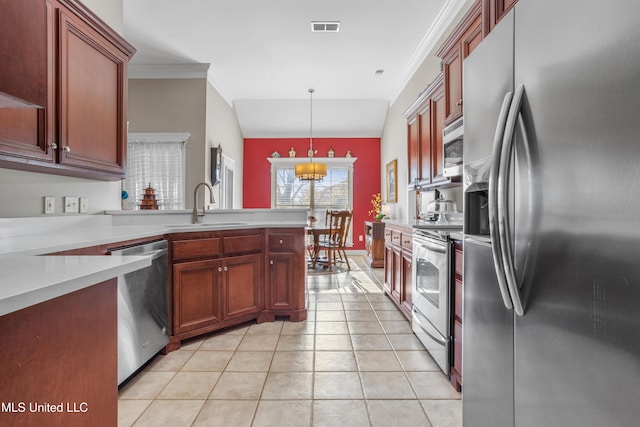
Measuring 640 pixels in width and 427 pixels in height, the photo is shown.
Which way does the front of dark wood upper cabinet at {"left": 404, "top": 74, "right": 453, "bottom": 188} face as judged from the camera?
facing to the left of the viewer

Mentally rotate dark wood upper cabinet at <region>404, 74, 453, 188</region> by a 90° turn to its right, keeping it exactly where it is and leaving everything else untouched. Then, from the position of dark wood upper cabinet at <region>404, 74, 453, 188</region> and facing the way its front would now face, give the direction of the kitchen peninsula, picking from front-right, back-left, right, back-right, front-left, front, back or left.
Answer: back-left

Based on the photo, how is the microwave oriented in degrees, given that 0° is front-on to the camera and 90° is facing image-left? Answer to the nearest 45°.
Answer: approximately 90°

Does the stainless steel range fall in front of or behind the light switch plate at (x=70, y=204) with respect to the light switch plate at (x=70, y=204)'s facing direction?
in front

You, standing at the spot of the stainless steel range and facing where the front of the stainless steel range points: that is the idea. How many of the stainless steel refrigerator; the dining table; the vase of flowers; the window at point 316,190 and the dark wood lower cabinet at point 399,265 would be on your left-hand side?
1

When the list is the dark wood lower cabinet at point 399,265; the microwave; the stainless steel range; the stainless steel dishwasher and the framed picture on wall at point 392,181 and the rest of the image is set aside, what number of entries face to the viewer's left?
4

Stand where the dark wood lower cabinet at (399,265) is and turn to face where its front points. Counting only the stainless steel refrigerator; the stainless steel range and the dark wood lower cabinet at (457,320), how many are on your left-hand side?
3

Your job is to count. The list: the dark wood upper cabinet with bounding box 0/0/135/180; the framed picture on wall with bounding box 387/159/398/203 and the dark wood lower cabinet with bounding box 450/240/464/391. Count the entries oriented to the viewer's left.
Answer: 2

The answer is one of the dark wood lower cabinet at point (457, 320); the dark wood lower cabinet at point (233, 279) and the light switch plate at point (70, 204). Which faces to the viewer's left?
the dark wood lower cabinet at point (457, 320)

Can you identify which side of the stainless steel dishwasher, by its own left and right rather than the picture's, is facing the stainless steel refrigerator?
front

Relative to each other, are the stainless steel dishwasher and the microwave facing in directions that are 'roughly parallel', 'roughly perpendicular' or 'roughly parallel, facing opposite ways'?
roughly parallel, facing opposite ways

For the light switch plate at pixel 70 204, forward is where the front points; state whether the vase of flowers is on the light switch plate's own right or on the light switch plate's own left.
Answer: on the light switch plate's own left

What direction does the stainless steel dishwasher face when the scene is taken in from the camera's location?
facing the viewer and to the right of the viewer

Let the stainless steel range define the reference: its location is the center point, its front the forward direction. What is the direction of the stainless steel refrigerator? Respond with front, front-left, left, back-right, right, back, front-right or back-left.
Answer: left
